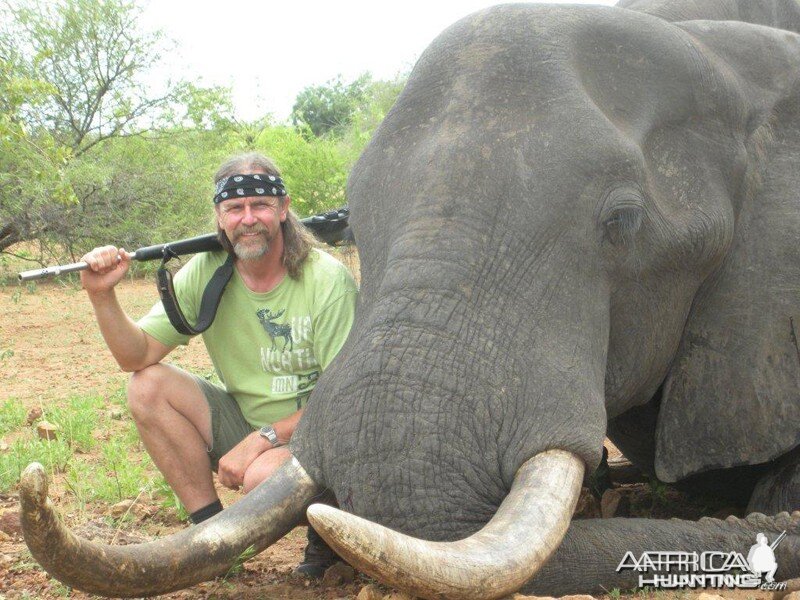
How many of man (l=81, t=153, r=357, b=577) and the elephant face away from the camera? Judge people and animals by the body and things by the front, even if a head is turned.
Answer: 0

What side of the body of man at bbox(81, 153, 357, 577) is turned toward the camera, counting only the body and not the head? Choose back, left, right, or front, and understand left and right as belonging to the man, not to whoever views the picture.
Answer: front

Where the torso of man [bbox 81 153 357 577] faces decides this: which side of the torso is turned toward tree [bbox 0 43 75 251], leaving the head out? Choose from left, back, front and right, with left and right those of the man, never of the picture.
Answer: back

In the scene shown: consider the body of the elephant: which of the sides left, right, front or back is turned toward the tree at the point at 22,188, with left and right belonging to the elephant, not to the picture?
right

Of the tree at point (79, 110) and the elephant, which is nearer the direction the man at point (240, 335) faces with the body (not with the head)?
the elephant

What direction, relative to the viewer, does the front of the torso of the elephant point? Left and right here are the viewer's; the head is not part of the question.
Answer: facing the viewer and to the left of the viewer

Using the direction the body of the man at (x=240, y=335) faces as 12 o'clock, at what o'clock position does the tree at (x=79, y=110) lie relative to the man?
The tree is roughly at 6 o'clock from the man.

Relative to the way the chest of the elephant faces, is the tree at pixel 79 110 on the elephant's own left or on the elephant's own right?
on the elephant's own right

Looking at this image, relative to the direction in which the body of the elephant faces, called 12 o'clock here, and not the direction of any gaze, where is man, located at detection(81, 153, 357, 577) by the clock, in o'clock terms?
The man is roughly at 3 o'clock from the elephant.
